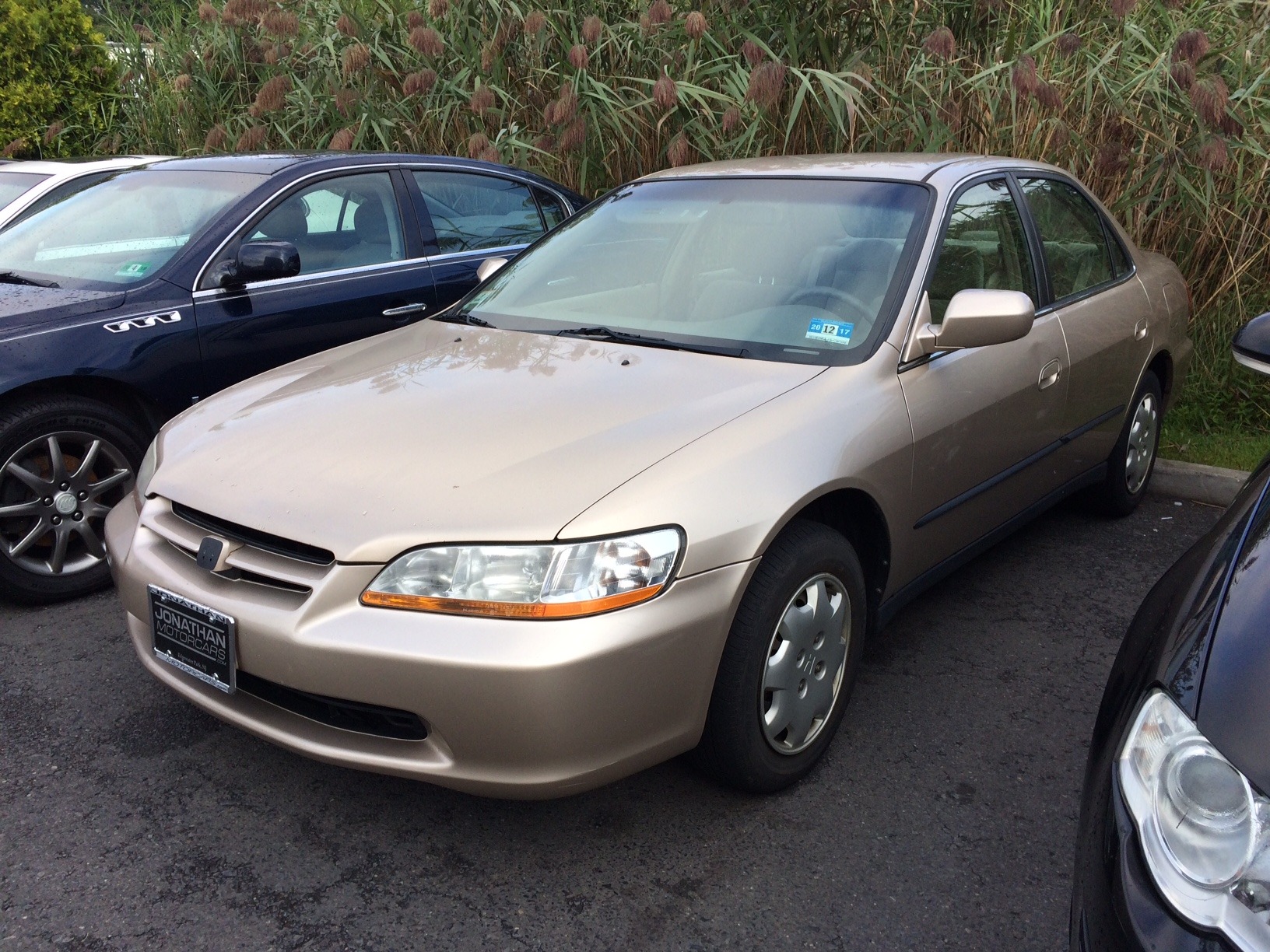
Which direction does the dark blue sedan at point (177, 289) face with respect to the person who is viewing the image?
facing the viewer and to the left of the viewer

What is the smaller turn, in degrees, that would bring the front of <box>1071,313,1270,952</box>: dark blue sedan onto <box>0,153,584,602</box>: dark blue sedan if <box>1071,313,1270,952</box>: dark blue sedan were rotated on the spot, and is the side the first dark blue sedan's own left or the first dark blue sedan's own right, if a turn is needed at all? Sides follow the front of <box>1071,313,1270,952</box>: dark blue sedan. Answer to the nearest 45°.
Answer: approximately 135° to the first dark blue sedan's own right

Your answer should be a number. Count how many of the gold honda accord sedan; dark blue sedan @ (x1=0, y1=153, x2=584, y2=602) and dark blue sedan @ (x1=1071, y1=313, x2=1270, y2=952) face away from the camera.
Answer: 0

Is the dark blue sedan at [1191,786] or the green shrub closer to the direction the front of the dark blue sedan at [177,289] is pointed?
the dark blue sedan

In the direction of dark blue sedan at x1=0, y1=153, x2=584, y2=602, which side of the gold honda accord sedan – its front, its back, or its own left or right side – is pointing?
right

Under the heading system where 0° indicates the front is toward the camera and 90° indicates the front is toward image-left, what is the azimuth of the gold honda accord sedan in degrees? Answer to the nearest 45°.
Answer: approximately 45°

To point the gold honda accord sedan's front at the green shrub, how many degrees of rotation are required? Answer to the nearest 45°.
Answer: approximately 90° to its right

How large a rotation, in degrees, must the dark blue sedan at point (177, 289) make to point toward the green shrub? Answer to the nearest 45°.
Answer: approximately 135° to its right

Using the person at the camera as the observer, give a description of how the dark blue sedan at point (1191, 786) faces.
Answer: facing the viewer
